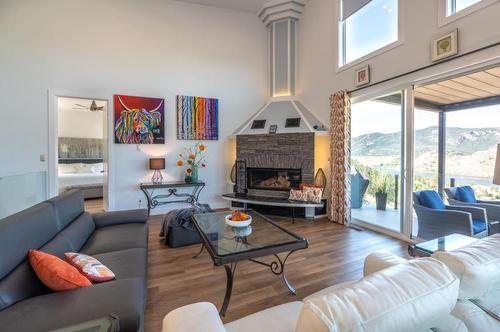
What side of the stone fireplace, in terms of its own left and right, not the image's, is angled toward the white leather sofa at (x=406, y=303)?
front

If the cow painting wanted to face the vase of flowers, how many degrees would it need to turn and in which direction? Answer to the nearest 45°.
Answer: approximately 90° to its left

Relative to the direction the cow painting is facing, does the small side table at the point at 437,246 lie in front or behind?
in front

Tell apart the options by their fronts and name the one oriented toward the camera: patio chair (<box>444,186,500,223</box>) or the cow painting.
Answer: the cow painting

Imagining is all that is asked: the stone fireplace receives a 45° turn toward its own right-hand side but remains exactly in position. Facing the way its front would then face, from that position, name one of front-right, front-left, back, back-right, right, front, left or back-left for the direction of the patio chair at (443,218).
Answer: left

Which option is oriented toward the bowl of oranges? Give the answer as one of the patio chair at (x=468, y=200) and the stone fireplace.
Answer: the stone fireplace

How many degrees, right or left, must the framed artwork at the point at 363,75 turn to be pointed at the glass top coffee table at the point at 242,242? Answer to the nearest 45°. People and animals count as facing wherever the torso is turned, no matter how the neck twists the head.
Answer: approximately 45° to its left

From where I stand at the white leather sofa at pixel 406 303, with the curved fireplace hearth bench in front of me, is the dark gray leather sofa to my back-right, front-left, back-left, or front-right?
front-left

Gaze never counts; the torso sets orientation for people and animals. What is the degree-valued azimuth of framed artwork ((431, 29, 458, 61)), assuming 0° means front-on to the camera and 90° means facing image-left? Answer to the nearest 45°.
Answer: approximately 45°

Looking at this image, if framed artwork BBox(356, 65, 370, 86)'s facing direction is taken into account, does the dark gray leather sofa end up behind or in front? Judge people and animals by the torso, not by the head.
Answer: in front

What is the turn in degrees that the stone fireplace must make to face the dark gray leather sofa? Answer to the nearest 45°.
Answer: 0° — it already faces it

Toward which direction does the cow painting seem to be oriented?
toward the camera

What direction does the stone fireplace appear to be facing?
toward the camera

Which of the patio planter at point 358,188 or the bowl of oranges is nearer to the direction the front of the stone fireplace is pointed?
the bowl of oranges

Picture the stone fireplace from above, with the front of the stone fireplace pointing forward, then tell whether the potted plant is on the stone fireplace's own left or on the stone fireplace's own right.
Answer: on the stone fireplace's own left

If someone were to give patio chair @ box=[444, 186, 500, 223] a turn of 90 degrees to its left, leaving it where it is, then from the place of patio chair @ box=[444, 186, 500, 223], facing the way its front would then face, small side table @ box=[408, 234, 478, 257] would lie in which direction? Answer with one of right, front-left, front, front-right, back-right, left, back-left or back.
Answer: back
